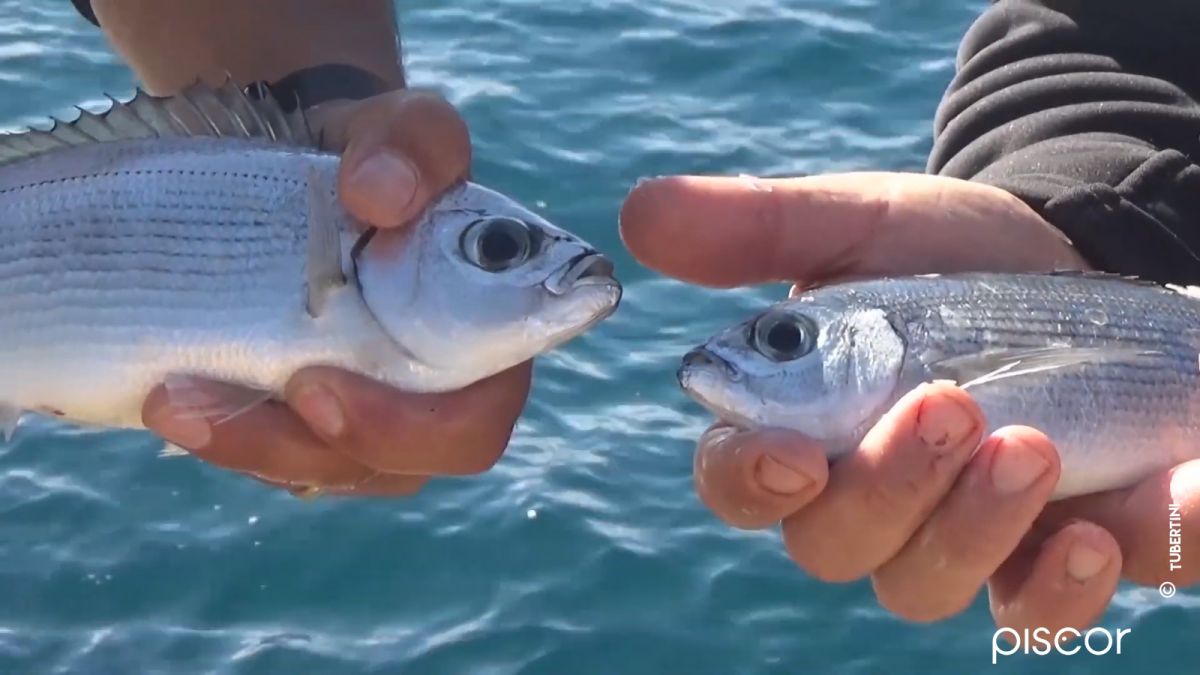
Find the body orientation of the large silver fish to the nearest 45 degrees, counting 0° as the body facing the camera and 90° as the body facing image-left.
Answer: approximately 270°
